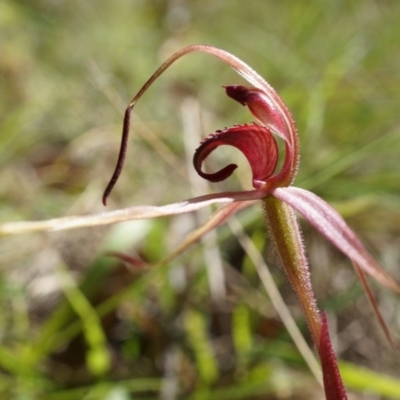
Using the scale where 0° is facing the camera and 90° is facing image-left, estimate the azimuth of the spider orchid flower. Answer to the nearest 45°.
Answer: approximately 90°
